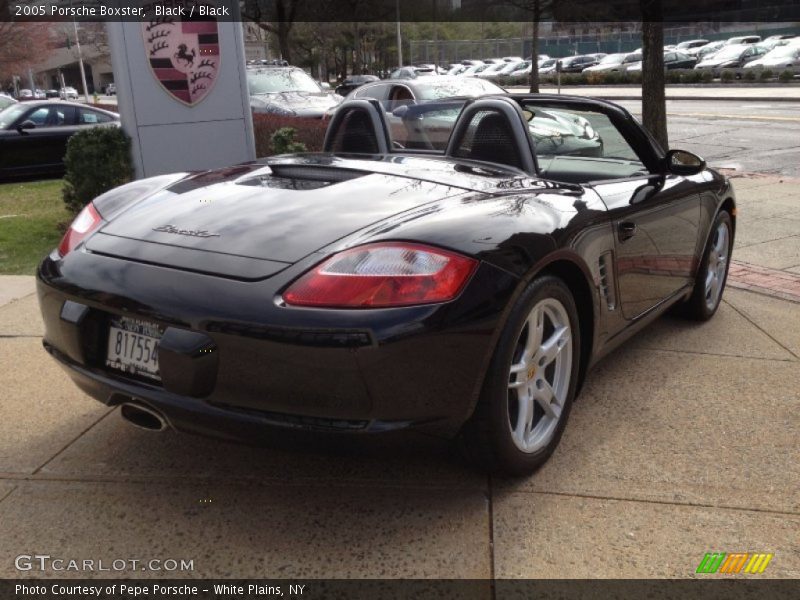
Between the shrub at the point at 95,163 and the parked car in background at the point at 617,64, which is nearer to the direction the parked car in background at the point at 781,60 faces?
the shrub

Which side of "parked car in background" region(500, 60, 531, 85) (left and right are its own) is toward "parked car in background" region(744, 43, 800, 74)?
left

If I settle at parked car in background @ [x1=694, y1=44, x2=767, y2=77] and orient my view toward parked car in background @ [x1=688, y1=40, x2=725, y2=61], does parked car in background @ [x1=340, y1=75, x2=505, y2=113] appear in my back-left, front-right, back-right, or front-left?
back-left

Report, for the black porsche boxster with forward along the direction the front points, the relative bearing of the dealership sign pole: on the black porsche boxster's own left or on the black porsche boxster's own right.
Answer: on the black porsche boxster's own left

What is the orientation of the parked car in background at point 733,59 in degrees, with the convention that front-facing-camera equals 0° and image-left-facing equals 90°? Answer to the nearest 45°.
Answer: approximately 45°

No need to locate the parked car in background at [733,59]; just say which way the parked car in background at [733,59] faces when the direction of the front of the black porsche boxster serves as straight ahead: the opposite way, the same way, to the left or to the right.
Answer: the opposite way

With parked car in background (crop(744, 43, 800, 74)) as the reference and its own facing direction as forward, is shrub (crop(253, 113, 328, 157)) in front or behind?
in front

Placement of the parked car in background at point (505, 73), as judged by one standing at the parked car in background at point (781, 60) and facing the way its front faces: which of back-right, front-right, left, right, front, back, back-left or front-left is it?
right

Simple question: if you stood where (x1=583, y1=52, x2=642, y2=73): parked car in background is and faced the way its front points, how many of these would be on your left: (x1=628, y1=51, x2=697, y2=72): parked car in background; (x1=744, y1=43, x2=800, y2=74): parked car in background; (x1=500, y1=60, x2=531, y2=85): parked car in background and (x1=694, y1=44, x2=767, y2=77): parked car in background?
3

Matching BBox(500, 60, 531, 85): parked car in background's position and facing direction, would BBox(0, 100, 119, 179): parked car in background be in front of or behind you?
in front

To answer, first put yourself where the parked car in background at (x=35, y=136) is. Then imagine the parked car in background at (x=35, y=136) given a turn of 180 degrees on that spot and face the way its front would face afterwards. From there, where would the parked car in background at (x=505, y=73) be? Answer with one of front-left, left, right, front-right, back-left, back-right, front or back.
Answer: front

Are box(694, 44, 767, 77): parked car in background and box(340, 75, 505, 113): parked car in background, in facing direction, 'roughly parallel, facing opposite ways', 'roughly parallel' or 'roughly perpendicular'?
roughly perpendicular
